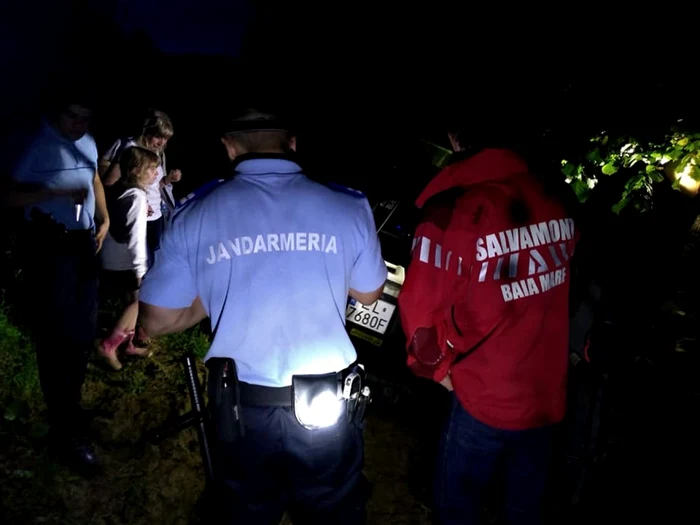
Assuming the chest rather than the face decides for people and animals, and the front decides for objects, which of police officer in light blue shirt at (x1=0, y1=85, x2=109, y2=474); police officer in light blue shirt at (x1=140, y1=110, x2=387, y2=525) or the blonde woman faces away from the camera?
police officer in light blue shirt at (x1=140, y1=110, x2=387, y2=525)

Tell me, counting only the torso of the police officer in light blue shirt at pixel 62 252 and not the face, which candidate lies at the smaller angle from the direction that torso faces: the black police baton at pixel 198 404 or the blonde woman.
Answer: the black police baton

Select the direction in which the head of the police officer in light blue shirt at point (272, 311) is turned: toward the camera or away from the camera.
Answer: away from the camera

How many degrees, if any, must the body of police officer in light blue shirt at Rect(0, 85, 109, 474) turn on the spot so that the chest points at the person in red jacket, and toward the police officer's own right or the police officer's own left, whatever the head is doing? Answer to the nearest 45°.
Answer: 0° — they already face them

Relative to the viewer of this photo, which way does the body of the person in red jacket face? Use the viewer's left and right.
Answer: facing away from the viewer and to the left of the viewer

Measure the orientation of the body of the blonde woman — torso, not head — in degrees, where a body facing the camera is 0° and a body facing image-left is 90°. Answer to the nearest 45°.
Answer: approximately 315°

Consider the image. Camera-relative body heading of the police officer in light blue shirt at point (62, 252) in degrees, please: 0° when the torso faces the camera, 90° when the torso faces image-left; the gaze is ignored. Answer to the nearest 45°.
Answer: approximately 315°

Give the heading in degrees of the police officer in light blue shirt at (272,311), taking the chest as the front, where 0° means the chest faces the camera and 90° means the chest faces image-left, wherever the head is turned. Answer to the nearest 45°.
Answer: approximately 180°
